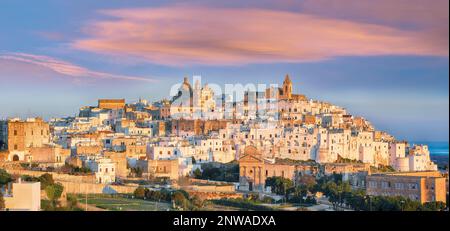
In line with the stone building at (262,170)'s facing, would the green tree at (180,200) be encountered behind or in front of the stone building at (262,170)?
in front

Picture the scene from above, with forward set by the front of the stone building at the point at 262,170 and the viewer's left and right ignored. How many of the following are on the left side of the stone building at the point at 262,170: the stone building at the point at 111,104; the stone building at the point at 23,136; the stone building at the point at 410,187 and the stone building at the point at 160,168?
1

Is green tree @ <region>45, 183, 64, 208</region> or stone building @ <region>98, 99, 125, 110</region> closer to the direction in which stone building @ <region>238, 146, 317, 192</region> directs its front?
the green tree

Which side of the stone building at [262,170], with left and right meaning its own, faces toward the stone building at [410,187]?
left

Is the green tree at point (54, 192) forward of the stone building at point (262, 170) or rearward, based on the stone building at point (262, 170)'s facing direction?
forward

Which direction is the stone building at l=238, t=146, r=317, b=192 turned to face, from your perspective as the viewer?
facing the viewer and to the left of the viewer

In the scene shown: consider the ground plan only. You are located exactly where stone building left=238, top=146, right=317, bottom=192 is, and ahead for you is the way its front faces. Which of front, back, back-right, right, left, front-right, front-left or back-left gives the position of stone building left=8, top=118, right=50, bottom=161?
front-right

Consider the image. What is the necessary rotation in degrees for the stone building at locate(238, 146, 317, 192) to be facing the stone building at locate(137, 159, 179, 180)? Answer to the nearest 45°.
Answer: approximately 45° to its right

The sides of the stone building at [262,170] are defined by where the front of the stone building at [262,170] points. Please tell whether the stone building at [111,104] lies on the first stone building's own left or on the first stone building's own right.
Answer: on the first stone building's own right
